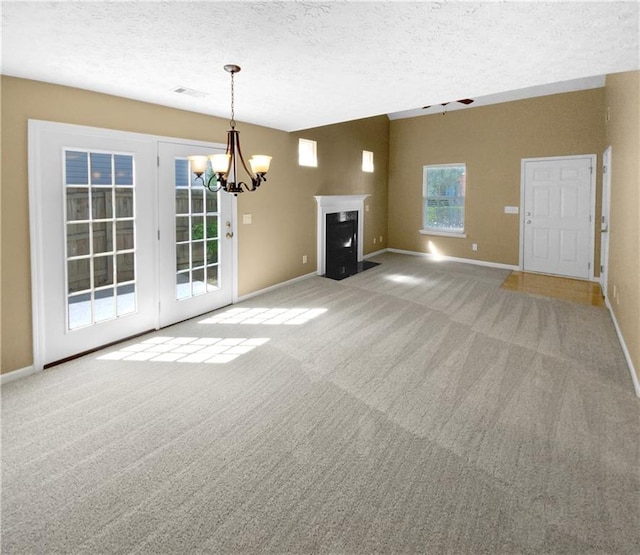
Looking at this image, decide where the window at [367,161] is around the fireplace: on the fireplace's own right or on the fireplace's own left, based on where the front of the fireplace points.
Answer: on the fireplace's own left

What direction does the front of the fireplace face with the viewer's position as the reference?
facing the viewer and to the right of the viewer

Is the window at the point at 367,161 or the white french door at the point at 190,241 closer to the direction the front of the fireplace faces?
the white french door

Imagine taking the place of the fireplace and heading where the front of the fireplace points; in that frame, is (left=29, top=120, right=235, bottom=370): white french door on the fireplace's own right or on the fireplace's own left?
on the fireplace's own right

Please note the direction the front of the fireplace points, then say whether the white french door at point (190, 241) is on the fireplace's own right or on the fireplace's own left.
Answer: on the fireplace's own right

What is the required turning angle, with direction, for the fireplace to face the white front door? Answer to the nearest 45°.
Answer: approximately 45° to its left
